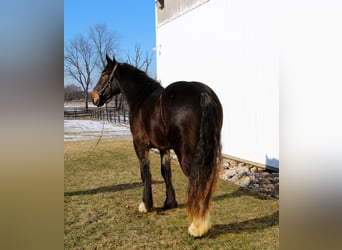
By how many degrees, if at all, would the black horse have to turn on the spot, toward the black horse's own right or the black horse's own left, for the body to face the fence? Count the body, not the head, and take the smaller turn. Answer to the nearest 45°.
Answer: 0° — it already faces it

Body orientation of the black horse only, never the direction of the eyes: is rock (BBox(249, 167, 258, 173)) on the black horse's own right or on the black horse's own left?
on the black horse's own right

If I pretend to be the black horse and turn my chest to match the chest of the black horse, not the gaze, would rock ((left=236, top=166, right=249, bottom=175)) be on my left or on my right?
on my right

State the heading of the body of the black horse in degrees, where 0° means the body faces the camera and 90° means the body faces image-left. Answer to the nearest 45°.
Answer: approximately 135°
